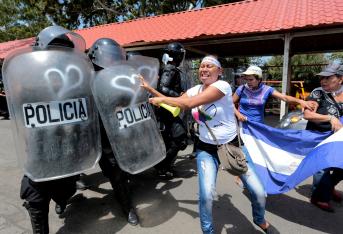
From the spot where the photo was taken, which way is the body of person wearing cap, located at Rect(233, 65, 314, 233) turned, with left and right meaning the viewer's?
facing the viewer and to the left of the viewer

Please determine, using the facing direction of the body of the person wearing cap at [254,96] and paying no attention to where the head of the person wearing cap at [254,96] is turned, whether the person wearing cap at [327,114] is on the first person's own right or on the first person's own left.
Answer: on the first person's own left

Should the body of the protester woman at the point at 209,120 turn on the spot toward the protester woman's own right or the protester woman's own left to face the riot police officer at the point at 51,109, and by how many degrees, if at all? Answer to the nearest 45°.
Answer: approximately 45° to the protester woman's own right

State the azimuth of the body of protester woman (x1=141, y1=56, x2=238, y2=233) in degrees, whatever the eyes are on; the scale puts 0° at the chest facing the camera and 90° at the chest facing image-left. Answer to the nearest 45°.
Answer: approximately 45°

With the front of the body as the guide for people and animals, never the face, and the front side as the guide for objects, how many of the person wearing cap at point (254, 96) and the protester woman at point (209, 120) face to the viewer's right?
0

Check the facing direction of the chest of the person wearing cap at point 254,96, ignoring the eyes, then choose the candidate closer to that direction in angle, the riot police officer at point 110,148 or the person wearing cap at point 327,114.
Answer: the riot police officer

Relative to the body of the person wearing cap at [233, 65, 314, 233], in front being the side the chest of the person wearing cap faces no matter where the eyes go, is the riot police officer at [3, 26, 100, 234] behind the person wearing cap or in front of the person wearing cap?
in front

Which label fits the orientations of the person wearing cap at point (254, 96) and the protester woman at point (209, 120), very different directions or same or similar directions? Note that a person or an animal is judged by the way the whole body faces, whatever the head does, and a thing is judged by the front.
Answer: same or similar directions

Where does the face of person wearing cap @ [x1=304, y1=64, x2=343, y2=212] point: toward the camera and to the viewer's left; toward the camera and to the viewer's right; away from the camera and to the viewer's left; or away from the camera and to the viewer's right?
toward the camera and to the viewer's left

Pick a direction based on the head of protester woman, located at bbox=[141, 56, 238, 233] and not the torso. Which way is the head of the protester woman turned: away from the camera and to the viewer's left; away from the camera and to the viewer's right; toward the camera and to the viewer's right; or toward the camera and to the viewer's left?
toward the camera and to the viewer's left
